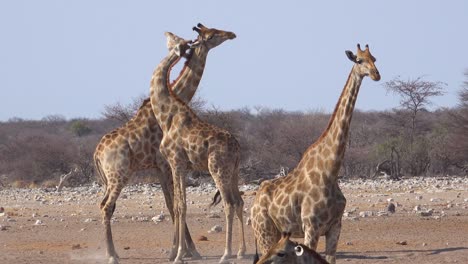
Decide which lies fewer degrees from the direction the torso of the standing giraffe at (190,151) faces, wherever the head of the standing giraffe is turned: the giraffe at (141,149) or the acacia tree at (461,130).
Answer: the giraffe

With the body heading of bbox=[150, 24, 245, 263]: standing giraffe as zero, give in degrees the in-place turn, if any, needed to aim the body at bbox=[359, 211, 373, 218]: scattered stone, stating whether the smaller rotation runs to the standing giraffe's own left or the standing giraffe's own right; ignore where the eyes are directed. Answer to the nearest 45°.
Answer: approximately 135° to the standing giraffe's own right

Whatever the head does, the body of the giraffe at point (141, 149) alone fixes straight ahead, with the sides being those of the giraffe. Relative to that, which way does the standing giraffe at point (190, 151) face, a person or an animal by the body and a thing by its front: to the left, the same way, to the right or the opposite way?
the opposite way

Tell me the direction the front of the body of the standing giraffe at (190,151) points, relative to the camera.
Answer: to the viewer's left

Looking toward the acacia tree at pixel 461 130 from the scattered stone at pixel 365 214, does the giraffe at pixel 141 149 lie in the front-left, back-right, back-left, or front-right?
back-left

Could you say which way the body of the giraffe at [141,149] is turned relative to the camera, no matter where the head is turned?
to the viewer's right

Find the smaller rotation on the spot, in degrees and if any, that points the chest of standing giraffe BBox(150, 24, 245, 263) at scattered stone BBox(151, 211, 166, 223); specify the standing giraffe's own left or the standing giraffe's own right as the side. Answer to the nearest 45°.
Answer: approximately 90° to the standing giraffe's own right
